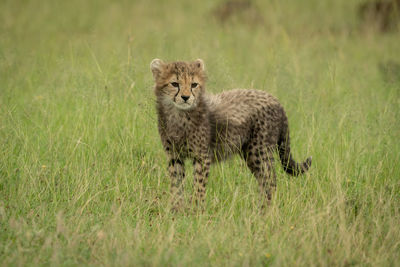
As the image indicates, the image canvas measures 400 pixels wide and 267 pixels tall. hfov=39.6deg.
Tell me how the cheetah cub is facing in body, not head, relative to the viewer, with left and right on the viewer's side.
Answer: facing the viewer and to the left of the viewer
